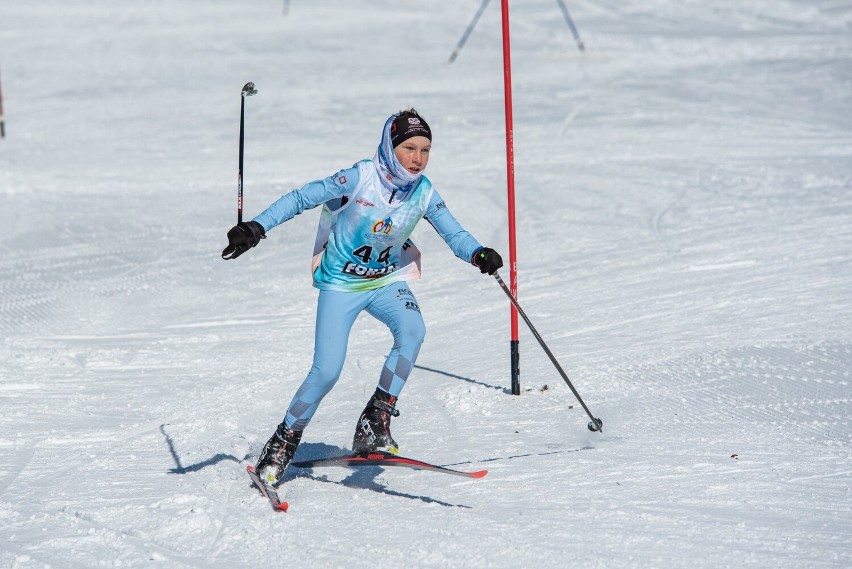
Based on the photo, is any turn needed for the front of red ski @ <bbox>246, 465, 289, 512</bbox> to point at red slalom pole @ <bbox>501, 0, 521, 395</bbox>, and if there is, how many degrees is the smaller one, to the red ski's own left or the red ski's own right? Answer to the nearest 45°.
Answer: approximately 90° to the red ski's own left

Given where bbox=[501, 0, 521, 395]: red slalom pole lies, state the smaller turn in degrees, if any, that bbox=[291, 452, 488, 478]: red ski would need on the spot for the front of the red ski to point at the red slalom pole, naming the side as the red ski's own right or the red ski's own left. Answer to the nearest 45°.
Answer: approximately 45° to the red ski's own left

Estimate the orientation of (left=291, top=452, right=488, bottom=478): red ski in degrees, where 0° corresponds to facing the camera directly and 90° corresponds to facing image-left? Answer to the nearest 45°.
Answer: approximately 270°

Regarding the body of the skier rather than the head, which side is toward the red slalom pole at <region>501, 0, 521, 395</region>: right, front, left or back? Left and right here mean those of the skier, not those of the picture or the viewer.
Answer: left

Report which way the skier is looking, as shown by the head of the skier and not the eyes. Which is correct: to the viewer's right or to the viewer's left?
to the viewer's right

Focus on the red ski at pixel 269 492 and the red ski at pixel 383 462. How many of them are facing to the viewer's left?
0

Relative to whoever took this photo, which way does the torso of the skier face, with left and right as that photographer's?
facing the viewer and to the right of the viewer
